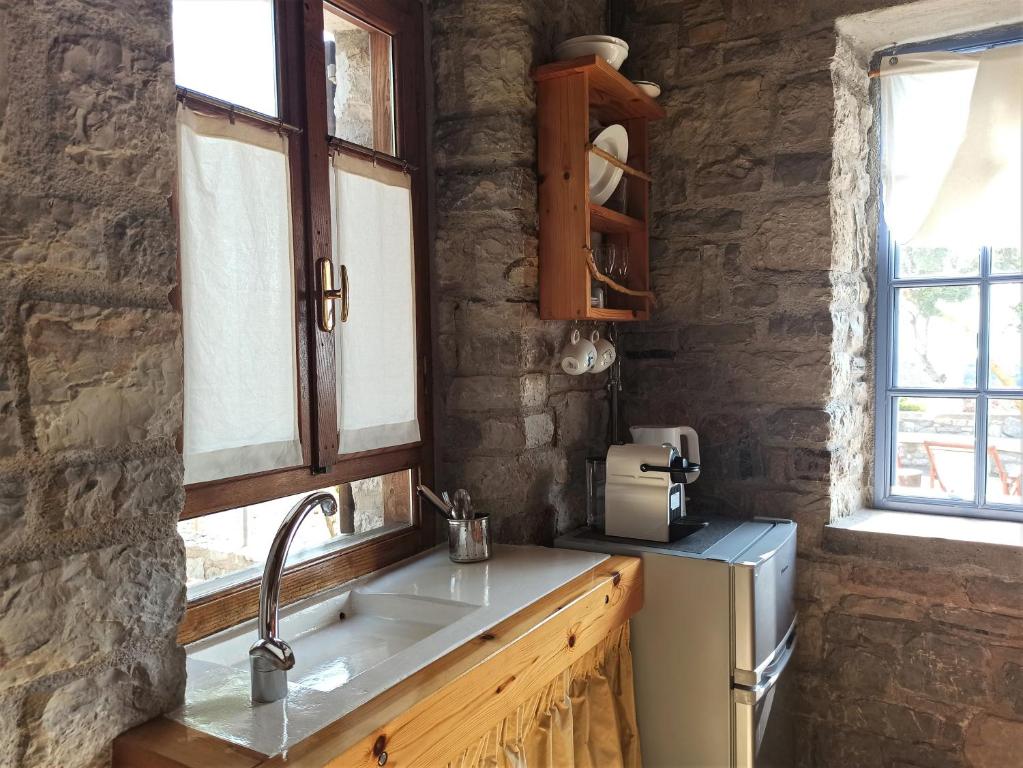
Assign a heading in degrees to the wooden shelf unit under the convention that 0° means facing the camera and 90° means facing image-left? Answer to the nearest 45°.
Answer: approximately 315°

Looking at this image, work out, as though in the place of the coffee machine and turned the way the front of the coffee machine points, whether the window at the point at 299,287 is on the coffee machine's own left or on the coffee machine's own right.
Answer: on the coffee machine's own right

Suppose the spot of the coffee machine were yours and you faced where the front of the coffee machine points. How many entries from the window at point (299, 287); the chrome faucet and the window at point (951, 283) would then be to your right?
2

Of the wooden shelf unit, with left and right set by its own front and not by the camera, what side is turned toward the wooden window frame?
right

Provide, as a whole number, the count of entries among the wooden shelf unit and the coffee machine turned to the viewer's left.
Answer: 0

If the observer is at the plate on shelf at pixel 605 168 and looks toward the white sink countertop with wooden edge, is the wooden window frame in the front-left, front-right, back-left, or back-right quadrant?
front-right

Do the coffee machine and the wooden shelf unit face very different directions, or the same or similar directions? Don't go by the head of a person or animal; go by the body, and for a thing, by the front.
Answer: same or similar directions

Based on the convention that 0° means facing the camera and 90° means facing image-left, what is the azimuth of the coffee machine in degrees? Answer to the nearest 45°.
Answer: approximately 315°

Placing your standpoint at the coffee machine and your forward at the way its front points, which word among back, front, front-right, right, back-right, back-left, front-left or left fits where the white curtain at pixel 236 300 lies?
right

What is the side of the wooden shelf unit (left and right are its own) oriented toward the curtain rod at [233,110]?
right
